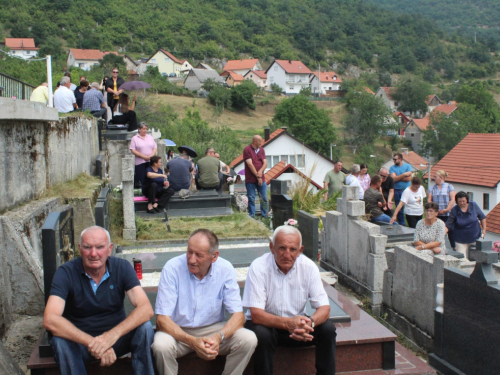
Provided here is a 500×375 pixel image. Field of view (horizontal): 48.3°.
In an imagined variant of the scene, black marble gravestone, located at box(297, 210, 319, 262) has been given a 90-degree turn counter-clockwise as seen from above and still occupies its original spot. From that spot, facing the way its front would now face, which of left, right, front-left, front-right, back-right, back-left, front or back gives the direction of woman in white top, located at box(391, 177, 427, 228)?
left

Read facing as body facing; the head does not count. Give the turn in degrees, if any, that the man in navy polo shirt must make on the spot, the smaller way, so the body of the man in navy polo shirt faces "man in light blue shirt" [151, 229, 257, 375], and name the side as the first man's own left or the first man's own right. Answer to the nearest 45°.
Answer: approximately 90° to the first man's own left

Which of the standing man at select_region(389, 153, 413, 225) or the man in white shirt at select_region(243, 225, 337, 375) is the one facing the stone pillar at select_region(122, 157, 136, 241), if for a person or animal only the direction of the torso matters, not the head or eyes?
the standing man

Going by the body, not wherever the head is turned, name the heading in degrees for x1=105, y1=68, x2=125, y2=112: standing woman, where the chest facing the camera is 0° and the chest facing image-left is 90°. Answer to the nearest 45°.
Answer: approximately 0°

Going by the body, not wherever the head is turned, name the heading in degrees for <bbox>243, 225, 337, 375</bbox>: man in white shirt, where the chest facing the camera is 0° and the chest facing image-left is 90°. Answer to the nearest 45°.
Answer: approximately 0°

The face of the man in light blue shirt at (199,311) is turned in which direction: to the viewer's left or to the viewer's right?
to the viewer's left

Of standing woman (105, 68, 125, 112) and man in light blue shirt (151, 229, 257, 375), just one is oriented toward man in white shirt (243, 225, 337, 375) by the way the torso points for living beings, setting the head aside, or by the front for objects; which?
the standing woman

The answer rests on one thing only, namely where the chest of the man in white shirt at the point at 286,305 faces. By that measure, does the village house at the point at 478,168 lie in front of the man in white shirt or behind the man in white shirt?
behind
